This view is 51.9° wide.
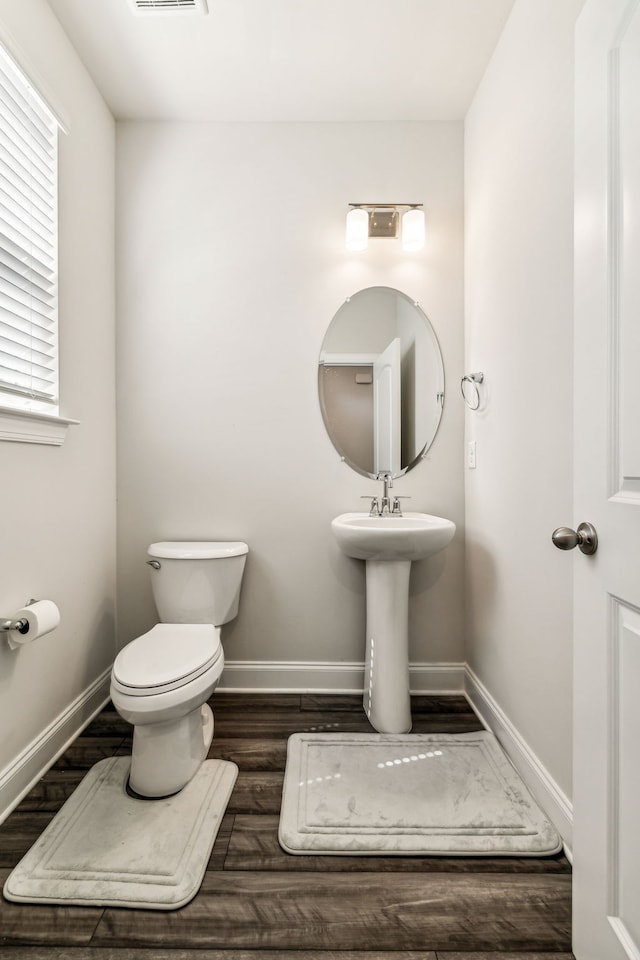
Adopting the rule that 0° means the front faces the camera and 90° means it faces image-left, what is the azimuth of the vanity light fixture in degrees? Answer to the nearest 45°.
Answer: approximately 0°

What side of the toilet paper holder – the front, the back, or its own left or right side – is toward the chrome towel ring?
front

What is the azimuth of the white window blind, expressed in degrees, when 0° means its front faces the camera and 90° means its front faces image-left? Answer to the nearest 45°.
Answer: approximately 270°

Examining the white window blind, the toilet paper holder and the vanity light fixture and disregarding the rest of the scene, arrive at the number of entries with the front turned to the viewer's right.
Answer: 2

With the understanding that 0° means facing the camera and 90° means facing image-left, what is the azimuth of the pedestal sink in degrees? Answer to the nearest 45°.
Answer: approximately 0°

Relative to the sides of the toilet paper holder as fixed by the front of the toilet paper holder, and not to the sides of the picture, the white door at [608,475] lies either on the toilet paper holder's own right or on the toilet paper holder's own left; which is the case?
on the toilet paper holder's own right

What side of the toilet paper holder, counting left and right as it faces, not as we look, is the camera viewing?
right
